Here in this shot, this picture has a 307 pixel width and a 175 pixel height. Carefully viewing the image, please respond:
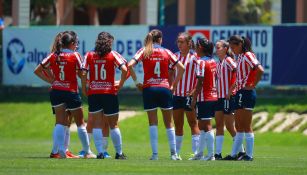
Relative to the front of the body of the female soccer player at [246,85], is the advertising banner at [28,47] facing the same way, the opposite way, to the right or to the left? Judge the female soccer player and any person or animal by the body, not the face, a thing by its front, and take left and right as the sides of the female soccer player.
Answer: to the left

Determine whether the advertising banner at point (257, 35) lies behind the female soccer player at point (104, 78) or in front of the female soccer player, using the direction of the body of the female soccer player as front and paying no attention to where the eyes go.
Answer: in front

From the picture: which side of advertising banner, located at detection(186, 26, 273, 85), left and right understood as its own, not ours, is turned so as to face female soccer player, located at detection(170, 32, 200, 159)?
front

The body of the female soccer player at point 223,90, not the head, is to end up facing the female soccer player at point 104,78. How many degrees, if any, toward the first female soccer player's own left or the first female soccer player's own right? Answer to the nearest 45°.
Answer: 0° — they already face them

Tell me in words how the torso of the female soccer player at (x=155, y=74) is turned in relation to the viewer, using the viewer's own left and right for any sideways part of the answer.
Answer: facing away from the viewer

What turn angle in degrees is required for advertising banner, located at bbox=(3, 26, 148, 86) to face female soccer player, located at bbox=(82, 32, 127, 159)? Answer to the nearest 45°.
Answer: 0° — it already faces them

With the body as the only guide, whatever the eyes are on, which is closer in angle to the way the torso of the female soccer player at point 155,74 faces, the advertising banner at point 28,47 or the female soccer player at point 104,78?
the advertising banner

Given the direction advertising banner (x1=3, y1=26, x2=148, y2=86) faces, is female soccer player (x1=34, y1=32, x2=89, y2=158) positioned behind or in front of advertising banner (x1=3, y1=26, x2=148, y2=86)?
in front

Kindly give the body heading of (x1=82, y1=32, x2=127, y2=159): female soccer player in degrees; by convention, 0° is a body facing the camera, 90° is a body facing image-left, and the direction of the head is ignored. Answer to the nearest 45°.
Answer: approximately 180°

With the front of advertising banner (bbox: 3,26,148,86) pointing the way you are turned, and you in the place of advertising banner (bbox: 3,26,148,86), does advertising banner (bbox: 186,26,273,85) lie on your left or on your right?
on your left
